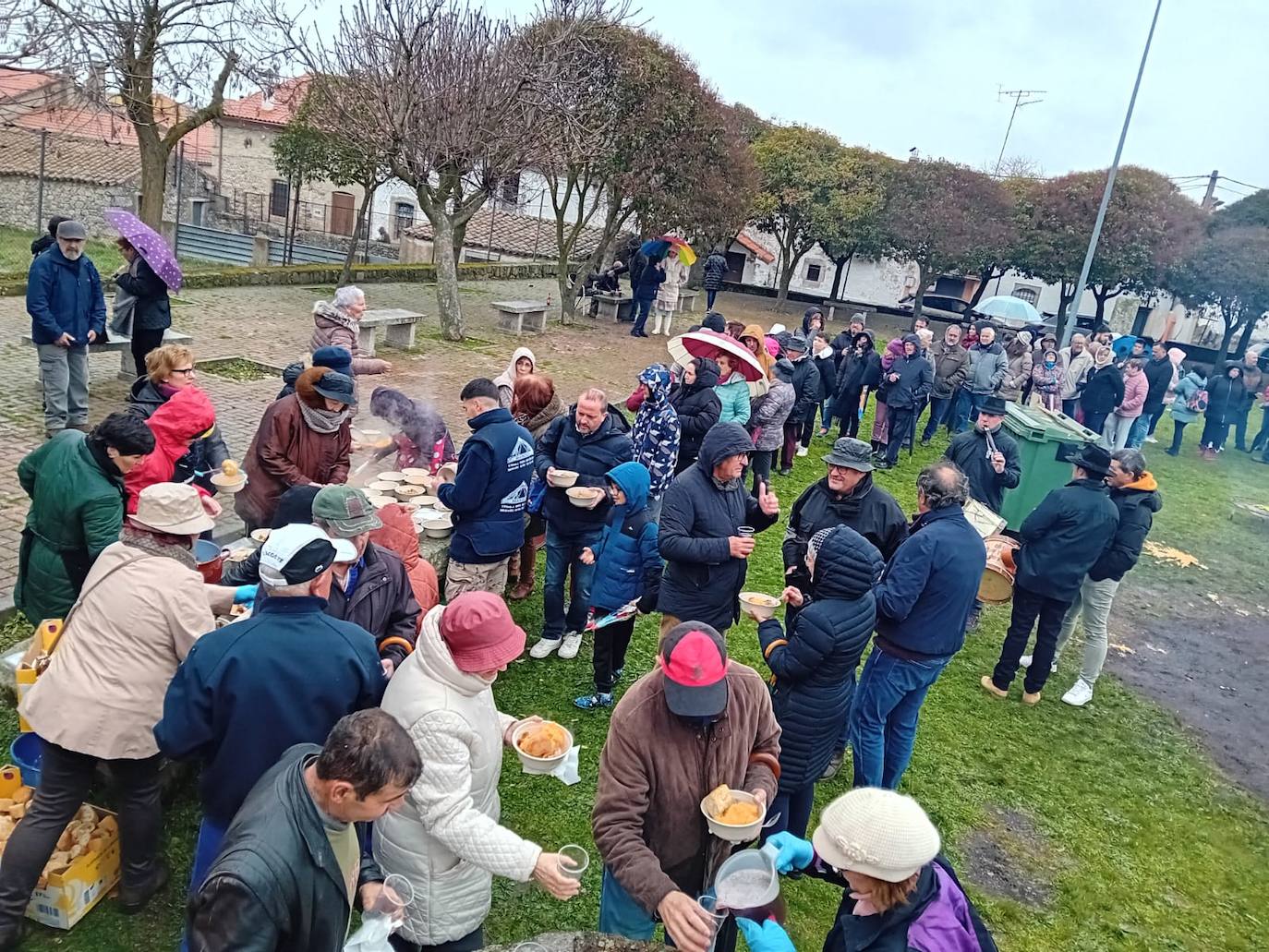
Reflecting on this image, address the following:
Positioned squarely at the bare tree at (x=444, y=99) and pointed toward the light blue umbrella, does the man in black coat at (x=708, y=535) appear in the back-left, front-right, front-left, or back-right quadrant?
front-right

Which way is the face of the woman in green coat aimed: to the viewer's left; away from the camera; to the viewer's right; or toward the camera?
to the viewer's right

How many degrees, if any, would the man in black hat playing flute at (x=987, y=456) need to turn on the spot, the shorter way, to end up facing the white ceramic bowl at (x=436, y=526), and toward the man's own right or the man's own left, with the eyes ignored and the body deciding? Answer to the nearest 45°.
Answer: approximately 45° to the man's own right

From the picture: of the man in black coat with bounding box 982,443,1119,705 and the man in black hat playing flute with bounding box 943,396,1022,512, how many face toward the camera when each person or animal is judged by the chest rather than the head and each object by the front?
1

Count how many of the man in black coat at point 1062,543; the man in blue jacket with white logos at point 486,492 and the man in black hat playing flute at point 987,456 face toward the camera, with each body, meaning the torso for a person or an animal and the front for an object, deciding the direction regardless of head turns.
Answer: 1

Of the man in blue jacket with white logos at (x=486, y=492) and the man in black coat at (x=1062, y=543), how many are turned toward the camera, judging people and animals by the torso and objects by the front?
0

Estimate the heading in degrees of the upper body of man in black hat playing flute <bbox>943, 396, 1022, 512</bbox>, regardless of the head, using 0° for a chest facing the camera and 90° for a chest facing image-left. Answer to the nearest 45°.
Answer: approximately 0°

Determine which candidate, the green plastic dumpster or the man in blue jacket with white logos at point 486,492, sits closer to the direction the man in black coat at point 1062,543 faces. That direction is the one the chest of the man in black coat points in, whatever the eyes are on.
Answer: the green plastic dumpster

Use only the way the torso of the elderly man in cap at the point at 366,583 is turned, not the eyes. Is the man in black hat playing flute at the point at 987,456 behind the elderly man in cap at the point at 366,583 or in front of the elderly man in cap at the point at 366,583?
behind

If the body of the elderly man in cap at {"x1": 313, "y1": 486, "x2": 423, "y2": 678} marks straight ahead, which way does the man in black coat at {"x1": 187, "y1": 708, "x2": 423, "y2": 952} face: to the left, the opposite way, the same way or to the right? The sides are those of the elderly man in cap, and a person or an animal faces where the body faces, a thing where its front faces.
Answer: to the left

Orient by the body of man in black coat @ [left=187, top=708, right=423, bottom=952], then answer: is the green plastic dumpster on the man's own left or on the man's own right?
on the man's own left

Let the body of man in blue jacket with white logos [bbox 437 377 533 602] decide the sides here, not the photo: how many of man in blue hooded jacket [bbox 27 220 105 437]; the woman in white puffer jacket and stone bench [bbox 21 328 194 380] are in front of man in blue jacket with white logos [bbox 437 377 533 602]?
2

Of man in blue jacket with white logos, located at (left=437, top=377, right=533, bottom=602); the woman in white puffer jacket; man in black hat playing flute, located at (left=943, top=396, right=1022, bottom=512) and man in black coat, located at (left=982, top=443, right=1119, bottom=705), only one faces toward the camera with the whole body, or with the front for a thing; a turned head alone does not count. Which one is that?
the man in black hat playing flute

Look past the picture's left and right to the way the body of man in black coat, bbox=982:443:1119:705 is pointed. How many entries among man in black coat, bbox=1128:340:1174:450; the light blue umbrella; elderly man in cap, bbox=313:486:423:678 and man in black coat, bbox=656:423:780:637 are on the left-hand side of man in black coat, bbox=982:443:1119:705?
2
